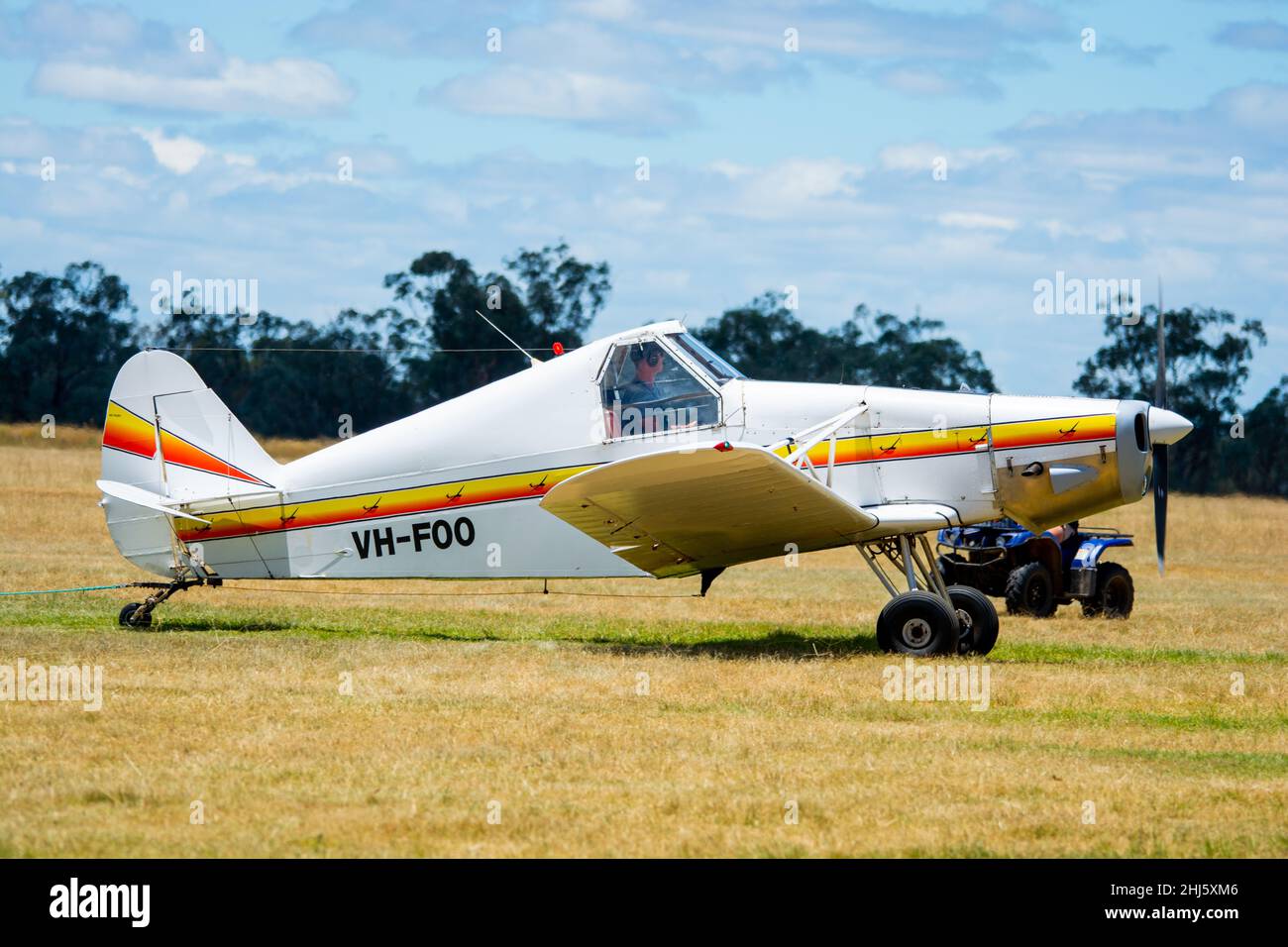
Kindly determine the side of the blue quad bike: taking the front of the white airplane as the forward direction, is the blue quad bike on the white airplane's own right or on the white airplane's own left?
on the white airplane's own left

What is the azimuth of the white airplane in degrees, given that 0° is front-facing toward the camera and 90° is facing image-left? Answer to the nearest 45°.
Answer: approximately 270°
